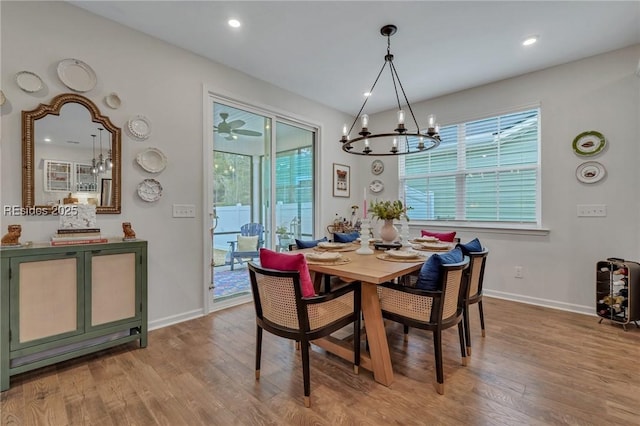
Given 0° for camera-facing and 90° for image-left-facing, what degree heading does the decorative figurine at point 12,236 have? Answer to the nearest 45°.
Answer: approximately 315°

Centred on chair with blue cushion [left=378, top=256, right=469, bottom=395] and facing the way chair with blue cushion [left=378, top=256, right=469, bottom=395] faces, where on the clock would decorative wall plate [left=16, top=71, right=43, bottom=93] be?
The decorative wall plate is roughly at 10 o'clock from the chair with blue cushion.

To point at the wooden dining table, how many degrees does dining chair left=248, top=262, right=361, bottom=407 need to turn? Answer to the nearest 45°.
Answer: approximately 45° to its right

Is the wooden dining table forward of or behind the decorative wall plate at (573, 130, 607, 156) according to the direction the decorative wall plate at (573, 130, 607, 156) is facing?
forward

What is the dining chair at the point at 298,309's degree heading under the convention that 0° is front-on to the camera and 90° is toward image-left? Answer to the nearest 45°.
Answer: approximately 225°

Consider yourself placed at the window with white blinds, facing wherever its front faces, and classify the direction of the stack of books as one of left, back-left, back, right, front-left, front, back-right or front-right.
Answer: front

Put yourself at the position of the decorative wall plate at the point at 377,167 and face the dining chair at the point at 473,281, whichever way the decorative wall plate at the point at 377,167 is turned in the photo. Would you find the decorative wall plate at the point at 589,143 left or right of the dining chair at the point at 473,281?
left

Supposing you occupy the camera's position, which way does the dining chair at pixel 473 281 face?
facing away from the viewer and to the left of the viewer
